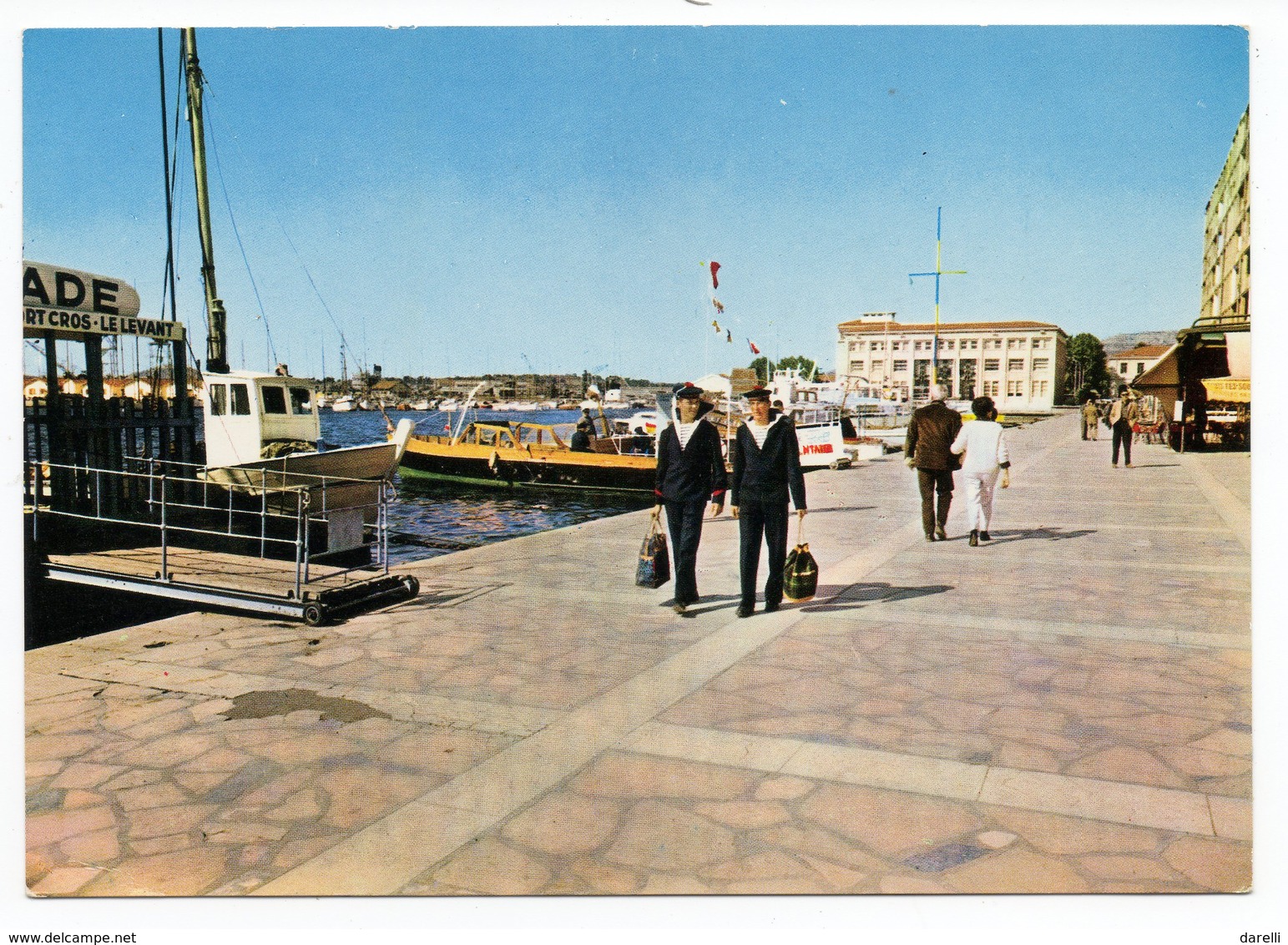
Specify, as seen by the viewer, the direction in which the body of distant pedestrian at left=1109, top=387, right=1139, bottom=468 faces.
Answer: toward the camera

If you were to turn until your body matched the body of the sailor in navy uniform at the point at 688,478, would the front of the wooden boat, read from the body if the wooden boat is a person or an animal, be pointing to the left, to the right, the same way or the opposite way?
to the right

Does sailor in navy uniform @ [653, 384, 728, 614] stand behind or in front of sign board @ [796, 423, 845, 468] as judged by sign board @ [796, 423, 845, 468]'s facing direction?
in front

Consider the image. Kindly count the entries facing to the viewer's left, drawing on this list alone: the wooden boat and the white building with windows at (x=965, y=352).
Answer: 1

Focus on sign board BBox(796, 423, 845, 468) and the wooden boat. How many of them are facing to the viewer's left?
1

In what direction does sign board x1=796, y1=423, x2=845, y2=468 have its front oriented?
toward the camera

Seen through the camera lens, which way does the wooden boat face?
facing to the left of the viewer

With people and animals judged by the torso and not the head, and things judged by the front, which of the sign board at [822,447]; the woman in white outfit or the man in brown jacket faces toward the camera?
the sign board

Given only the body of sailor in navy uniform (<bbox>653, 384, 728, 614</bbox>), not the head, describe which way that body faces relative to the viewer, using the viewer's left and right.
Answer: facing the viewer

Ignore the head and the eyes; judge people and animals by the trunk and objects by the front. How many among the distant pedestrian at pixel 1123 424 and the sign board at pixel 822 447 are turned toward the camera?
2

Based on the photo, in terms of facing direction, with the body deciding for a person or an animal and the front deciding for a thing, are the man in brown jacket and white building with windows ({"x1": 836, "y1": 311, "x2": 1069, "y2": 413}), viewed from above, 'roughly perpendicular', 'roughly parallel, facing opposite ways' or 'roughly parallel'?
roughly parallel, facing opposite ways

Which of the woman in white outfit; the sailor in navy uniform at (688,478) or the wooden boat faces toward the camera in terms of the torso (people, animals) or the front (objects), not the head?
the sailor in navy uniform

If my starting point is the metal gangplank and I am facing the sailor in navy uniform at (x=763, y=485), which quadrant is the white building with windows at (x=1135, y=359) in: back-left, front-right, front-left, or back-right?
front-left

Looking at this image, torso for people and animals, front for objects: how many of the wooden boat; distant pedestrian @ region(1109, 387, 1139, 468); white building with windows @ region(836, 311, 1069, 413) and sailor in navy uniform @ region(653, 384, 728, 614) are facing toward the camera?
3

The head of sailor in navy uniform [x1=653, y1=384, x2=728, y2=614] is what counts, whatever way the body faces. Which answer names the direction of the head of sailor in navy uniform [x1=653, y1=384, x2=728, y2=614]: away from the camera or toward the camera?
toward the camera

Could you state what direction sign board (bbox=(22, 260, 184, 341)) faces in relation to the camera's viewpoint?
facing the viewer and to the right of the viewer

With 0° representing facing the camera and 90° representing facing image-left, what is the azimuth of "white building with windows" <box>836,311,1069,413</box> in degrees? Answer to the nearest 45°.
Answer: approximately 0°

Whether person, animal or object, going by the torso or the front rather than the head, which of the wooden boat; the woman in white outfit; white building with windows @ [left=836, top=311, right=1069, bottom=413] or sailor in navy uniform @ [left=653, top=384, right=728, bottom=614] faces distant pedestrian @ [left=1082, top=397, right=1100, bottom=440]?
the woman in white outfit
